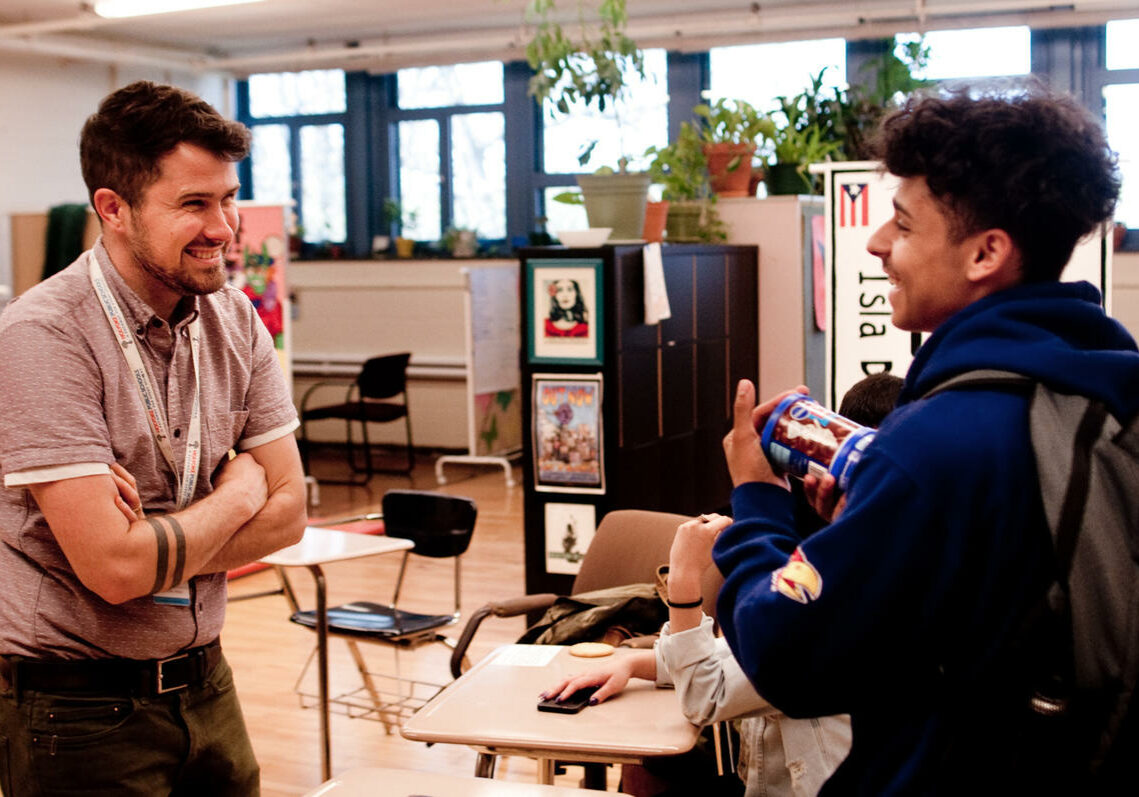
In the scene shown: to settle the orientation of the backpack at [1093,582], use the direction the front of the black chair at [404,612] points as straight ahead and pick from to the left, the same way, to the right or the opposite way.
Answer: to the left

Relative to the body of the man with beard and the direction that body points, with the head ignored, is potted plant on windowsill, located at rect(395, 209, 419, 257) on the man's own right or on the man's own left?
on the man's own left

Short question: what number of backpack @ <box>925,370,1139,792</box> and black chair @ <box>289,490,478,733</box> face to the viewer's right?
1

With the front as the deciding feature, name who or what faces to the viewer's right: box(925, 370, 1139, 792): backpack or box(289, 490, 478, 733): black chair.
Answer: the backpack

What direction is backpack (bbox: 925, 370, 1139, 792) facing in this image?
to the viewer's right

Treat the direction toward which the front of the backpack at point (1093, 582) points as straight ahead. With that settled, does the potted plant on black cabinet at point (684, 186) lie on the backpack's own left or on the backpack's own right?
on the backpack's own left

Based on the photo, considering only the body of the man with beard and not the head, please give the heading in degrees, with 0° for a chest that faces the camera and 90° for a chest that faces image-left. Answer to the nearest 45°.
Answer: approximately 315°
